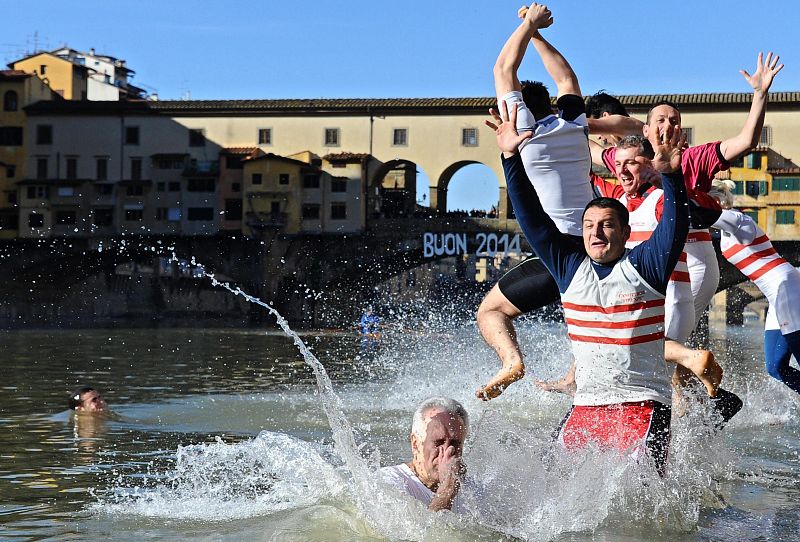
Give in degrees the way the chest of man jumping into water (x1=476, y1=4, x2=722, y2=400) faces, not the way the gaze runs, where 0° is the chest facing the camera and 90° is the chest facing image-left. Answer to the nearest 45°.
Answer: approximately 135°

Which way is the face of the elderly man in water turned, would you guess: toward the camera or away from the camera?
toward the camera

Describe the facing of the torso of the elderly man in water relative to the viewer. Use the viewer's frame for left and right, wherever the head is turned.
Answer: facing the viewer and to the right of the viewer

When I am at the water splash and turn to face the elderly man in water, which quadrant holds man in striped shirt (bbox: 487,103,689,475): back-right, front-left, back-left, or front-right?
front-left

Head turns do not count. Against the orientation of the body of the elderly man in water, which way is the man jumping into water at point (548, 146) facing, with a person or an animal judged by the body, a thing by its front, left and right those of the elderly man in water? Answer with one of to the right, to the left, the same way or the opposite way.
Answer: the opposite way
